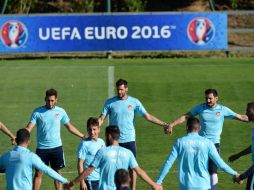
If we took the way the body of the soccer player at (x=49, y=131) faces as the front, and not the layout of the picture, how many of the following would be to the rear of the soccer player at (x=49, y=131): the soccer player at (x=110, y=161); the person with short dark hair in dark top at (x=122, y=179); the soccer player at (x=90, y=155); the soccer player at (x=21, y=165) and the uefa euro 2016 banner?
1

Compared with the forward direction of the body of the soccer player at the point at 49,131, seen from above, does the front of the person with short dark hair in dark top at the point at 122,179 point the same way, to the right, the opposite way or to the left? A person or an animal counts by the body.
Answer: the opposite way

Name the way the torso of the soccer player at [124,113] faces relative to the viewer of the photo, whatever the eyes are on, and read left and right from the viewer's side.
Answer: facing the viewer

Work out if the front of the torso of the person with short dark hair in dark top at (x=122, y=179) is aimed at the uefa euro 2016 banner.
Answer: yes

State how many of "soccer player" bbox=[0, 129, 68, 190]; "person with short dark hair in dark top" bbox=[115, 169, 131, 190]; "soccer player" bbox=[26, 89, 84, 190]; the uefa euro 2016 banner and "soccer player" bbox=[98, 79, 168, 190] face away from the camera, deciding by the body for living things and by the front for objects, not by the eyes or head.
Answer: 2

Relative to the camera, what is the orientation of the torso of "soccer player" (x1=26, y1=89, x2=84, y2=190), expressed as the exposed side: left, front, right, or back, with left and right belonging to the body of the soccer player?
front

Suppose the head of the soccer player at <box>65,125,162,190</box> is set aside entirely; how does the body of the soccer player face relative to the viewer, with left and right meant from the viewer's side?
facing away from the viewer

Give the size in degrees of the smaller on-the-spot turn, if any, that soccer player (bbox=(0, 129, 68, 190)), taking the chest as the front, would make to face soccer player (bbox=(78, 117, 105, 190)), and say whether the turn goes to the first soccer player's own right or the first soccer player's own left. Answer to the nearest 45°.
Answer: approximately 45° to the first soccer player's own right

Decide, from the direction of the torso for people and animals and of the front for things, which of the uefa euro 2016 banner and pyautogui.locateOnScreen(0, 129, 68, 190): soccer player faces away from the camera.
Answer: the soccer player

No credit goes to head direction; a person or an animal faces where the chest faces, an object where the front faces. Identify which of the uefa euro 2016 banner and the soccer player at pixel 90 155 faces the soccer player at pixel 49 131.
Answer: the uefa euro 2016 banner

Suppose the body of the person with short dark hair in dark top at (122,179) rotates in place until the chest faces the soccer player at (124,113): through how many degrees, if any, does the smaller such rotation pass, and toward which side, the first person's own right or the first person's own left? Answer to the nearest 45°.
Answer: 0° — they already face them

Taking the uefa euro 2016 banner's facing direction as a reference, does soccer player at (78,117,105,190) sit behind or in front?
in front

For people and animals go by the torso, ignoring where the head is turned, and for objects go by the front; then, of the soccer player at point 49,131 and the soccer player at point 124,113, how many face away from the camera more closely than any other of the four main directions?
0

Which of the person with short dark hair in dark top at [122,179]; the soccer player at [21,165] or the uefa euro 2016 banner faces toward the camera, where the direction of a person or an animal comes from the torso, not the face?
the uefa euro 2016 banner

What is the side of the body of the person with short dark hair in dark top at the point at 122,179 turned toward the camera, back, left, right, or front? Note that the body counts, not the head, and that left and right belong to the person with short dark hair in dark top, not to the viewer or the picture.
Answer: back

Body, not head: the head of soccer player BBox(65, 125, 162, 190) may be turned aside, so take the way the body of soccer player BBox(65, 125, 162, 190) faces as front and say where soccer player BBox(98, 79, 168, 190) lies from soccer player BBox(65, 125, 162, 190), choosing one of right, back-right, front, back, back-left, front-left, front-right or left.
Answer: front

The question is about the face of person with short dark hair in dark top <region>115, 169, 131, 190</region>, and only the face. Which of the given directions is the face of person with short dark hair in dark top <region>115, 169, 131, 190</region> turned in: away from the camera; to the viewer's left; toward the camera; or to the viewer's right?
away from the camera

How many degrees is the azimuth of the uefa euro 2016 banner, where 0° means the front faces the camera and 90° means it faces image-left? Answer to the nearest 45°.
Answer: approximately 0°
